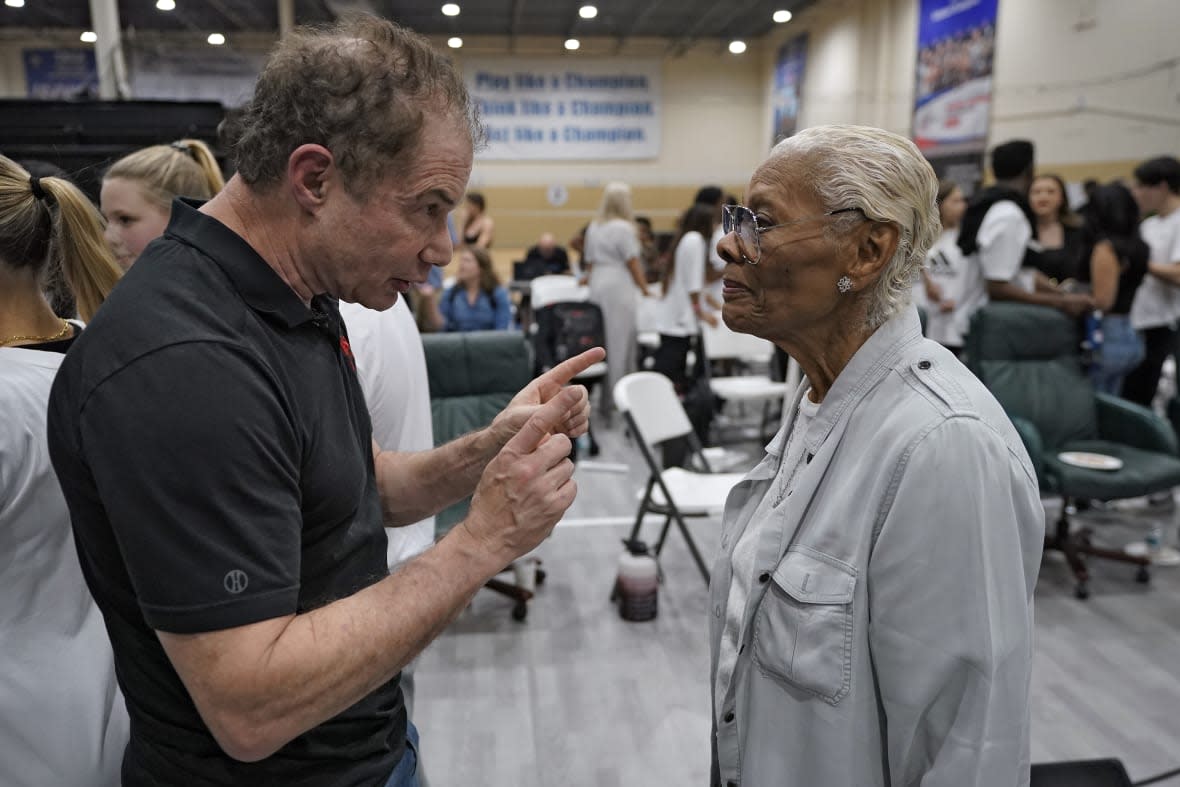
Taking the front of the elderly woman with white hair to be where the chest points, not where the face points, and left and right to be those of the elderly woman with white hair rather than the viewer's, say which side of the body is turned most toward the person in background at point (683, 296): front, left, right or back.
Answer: right

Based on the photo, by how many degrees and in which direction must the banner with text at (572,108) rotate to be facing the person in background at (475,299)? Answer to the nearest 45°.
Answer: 0° — it already faces them

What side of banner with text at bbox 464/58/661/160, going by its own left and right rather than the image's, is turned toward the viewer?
front

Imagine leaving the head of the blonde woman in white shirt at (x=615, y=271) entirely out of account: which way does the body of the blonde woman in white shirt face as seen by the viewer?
away from the camera

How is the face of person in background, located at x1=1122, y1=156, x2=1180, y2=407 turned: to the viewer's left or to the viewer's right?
to the viewer's left

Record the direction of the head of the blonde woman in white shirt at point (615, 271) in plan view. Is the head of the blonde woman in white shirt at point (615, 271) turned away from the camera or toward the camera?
away from the camera

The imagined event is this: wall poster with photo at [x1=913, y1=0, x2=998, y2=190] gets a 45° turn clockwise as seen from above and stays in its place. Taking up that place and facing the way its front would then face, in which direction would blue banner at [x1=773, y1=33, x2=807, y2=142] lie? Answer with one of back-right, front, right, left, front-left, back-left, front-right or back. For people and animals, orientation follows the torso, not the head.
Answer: front-right

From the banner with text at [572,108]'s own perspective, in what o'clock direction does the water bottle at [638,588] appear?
The water bottle is roughly at 12 o'clock from the banner with text.

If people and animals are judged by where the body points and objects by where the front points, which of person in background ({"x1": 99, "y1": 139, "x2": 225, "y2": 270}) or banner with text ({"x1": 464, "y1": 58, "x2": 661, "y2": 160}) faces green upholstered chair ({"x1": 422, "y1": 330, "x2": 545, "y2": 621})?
the banner with text

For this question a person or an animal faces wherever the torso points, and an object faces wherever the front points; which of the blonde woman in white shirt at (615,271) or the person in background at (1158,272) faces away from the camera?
the blonde woman in white shirt

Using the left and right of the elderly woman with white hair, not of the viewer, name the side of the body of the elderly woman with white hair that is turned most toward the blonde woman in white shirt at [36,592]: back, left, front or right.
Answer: front

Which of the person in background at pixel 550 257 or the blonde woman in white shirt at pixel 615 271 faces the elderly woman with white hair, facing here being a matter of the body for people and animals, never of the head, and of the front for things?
the person in background

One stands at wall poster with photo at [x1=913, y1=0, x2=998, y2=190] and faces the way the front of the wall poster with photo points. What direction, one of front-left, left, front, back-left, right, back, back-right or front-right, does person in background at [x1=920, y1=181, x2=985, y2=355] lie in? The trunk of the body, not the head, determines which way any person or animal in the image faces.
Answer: front-left

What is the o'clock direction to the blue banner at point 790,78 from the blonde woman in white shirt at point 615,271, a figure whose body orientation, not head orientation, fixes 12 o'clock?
The blue banner is roughly at 1 o'clock from the blonde woman in white shirt.

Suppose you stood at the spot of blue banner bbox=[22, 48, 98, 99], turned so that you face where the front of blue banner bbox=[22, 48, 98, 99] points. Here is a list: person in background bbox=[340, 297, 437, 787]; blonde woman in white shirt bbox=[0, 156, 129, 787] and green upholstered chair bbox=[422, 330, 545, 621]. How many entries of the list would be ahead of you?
3
